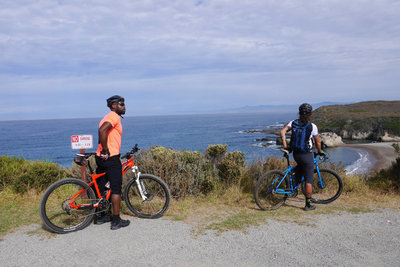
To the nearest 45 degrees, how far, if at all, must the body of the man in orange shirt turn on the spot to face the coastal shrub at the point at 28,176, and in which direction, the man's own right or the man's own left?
approximately 135° to the man's own left

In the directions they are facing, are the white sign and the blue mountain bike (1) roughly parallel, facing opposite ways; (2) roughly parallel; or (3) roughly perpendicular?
roughly perpendicular

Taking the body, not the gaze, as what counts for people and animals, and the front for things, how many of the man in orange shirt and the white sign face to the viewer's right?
1

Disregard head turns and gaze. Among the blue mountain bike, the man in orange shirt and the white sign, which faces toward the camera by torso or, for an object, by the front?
the white sign

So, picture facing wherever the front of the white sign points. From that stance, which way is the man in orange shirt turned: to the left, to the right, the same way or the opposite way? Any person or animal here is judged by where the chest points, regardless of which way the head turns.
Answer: to the left

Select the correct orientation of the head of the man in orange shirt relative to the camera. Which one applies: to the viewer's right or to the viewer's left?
to the viewer's right

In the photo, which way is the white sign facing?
toward the camera

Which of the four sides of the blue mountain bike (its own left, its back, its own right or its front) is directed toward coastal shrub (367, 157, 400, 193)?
front

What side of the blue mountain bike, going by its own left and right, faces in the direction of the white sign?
back

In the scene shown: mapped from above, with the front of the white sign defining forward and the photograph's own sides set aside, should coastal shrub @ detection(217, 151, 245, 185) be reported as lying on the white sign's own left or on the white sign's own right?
on the white sign's own left

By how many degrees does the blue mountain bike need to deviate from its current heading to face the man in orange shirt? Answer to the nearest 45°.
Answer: approximately 180°

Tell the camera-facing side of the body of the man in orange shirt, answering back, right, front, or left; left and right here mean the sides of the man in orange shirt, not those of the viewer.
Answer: right

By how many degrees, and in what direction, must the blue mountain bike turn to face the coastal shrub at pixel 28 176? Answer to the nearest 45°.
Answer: approximately 135° to its left

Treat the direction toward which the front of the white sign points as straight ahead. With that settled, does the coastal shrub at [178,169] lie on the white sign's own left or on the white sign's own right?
on the white sign's own left

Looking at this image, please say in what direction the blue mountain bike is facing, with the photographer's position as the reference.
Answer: facing away from the viewer and to the right of the viewer

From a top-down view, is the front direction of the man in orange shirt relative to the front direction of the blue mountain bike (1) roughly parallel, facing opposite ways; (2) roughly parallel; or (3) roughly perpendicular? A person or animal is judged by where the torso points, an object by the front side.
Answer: roughly parallel
